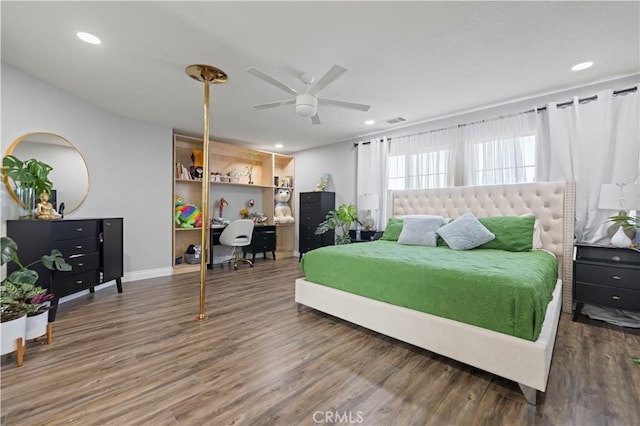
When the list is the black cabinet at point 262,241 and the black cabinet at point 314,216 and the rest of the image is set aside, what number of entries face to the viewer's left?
0

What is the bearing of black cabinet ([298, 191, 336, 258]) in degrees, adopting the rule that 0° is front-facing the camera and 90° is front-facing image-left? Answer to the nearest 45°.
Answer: approximately 45°

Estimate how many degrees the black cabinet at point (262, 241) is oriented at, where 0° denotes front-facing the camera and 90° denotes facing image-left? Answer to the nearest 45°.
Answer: approximately 315°

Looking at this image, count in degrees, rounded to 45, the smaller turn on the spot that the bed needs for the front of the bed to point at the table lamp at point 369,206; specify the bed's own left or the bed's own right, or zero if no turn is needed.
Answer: approximately 90° to the bed's own right

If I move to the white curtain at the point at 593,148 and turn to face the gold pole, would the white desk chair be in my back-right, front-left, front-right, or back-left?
front-right

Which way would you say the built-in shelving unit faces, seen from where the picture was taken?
facing the viewer and to the right of the viewer

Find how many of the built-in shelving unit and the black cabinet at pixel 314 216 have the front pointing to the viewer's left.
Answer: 0

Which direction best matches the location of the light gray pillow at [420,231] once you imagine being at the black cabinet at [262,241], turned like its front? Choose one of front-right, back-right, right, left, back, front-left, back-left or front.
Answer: front

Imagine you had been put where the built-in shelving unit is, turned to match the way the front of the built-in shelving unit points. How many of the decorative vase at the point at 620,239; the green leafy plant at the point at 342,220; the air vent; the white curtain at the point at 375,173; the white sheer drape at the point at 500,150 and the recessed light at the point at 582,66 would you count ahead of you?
6

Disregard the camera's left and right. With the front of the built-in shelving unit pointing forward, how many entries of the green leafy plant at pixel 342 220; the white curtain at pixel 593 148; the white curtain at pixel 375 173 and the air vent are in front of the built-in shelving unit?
4

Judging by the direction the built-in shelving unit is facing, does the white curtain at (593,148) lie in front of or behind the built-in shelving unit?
in front

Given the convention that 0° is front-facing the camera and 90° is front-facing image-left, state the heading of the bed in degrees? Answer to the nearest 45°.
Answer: approximately 45°

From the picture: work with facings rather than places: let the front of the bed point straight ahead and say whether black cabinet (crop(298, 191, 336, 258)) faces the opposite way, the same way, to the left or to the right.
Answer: the same way

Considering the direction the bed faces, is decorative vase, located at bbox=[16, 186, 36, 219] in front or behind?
in front
